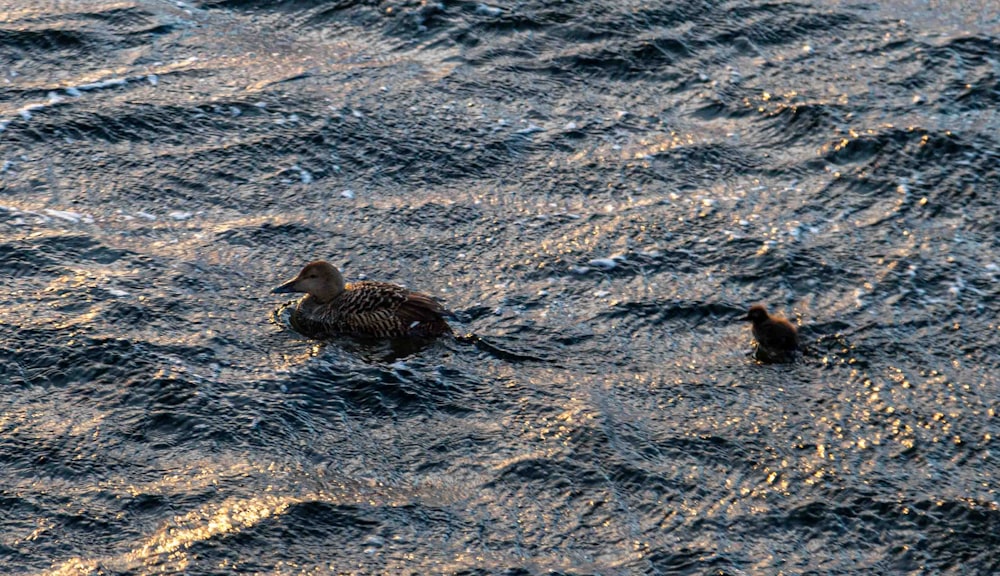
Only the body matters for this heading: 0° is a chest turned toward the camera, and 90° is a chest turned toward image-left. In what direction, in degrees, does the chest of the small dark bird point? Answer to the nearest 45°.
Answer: approximately 90°

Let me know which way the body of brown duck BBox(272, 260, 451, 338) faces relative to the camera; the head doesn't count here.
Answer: to the viewer's left

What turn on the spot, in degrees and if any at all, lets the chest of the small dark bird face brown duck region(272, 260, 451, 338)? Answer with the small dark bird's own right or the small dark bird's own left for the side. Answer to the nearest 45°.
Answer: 0° — it already faces it

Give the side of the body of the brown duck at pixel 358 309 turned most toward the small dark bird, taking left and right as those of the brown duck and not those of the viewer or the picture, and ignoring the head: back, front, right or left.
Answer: back

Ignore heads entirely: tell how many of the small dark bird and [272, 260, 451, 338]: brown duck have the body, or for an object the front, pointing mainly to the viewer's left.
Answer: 2
